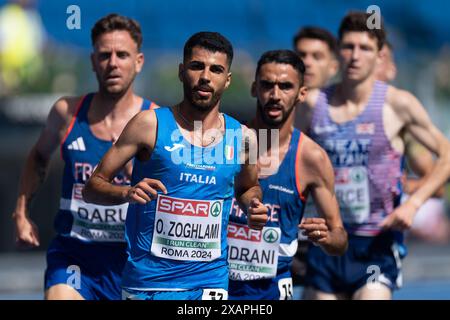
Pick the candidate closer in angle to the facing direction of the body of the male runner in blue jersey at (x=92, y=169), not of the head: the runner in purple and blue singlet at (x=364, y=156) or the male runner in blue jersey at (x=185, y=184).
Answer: the male runner in blue jersey

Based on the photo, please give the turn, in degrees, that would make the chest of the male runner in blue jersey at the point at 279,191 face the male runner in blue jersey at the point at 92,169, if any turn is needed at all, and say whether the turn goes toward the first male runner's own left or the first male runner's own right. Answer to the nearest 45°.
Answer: approximately 45° to the first male runner's own right

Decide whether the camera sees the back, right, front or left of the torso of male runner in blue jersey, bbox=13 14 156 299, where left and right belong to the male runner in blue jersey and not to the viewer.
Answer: front

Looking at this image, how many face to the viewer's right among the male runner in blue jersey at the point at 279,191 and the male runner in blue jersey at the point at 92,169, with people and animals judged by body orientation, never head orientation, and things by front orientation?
0

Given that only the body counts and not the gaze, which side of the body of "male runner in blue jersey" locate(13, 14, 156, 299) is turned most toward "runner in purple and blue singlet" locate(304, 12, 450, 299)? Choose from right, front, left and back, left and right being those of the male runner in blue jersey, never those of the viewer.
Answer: left

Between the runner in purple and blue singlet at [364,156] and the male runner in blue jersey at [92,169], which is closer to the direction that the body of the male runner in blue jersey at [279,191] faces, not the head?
the male runner in blue jersey

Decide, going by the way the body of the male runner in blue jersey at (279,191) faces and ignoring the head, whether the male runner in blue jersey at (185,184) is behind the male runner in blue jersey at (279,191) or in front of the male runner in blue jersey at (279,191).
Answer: in front
